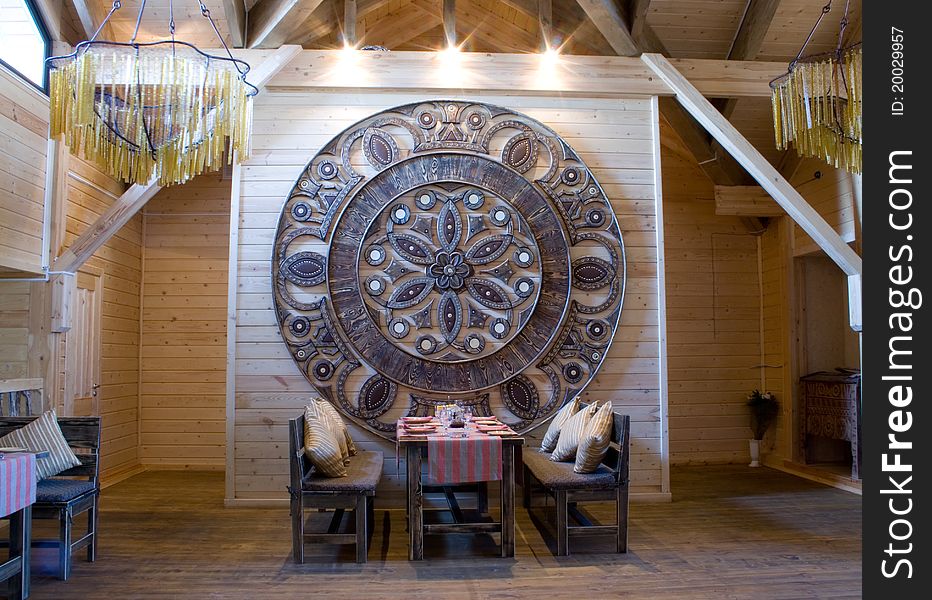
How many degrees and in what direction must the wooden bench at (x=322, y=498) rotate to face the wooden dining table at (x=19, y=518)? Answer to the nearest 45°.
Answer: approximately 180°

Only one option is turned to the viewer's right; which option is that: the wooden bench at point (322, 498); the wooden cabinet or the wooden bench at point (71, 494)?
the wooden bench at point (322, 498)

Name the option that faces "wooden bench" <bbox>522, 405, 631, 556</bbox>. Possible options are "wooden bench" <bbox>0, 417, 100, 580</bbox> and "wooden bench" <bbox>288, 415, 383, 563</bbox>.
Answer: "wooden bench" <bbox>288, 415, 383, 563</bbox>

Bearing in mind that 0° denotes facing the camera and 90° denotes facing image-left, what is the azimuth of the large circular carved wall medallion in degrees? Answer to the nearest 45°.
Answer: approximately 0°

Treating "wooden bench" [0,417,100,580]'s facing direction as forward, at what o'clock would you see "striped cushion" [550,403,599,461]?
The striped cushion is roughly at 8 o'clock from the wooden bench.

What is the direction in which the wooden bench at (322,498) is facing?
to the viewer's right

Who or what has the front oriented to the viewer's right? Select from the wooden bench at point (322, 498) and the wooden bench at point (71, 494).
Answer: the wooden bench at point (322, 498)
